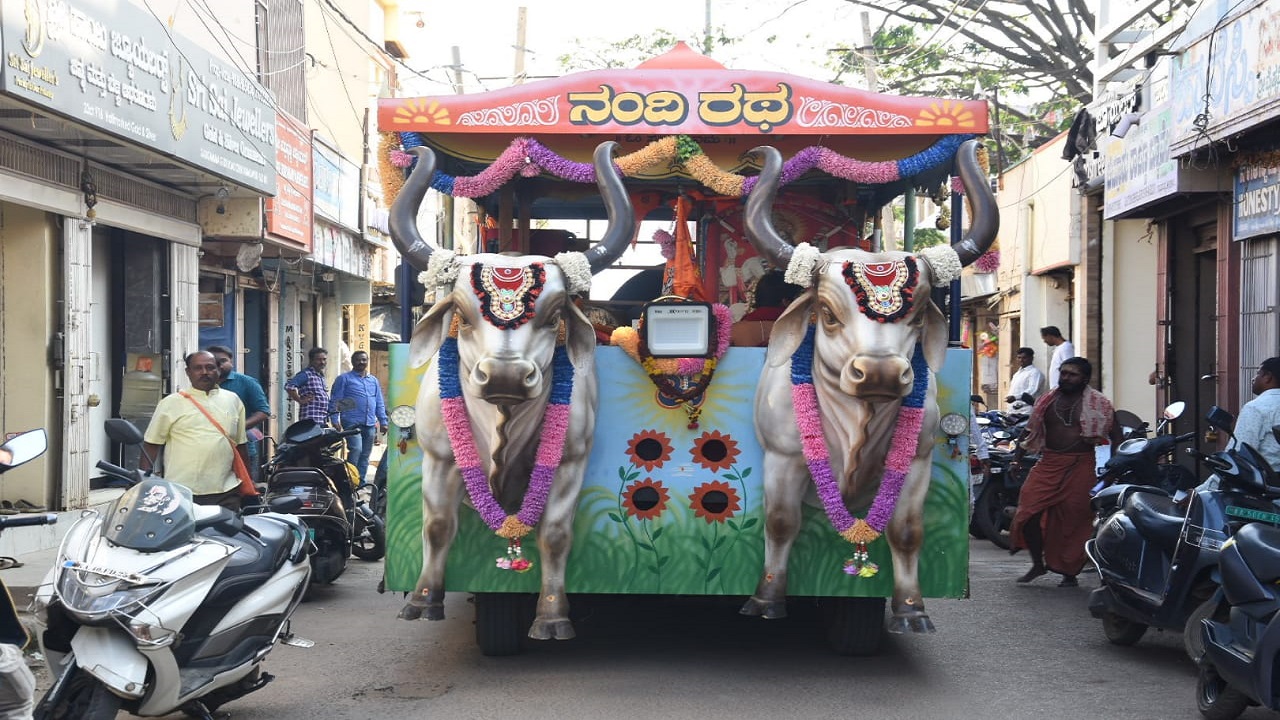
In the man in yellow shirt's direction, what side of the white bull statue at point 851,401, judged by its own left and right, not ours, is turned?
right

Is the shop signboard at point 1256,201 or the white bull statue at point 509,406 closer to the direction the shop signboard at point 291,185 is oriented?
the shop signboard

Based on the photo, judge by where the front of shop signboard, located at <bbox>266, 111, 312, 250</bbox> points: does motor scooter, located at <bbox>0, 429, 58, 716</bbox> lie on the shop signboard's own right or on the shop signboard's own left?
on the shop signboard's own right

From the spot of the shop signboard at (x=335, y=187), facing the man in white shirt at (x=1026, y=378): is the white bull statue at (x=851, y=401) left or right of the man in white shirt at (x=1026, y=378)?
right

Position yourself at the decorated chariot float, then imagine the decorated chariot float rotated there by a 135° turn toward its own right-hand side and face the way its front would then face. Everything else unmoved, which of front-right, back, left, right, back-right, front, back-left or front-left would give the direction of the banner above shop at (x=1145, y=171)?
right

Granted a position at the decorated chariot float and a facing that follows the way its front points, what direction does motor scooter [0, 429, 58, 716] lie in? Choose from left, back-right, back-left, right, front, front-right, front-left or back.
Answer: front-right

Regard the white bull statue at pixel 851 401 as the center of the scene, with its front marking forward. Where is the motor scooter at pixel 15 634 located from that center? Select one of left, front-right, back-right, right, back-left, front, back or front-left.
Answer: front-right

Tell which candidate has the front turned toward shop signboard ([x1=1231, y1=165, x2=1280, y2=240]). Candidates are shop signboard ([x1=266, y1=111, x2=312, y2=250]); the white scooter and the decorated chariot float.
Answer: shop signboard ([x1=266, y1=111, x2=312, y2=250])

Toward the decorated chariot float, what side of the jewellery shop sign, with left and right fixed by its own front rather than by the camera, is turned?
front

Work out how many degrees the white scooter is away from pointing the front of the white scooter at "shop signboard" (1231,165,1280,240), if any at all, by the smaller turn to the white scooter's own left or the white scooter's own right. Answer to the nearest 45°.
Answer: approximately 135° to the white scooter's own left

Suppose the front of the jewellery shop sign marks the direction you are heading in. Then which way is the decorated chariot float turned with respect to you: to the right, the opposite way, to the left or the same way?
to the right

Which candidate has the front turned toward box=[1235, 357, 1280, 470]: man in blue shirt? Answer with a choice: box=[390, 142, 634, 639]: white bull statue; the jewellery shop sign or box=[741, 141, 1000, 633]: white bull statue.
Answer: the jewellery shop sign

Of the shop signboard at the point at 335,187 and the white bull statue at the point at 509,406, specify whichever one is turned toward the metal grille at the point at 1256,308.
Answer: the shop signboard

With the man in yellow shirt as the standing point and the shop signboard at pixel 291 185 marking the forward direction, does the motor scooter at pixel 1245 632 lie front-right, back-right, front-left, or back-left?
back-right

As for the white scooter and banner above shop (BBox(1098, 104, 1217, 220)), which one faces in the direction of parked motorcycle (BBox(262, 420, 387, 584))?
the banner above shop

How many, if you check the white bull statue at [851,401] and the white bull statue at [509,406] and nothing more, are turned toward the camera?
2

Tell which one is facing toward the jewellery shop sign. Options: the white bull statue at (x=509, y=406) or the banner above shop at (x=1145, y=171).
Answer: the banner above shop
